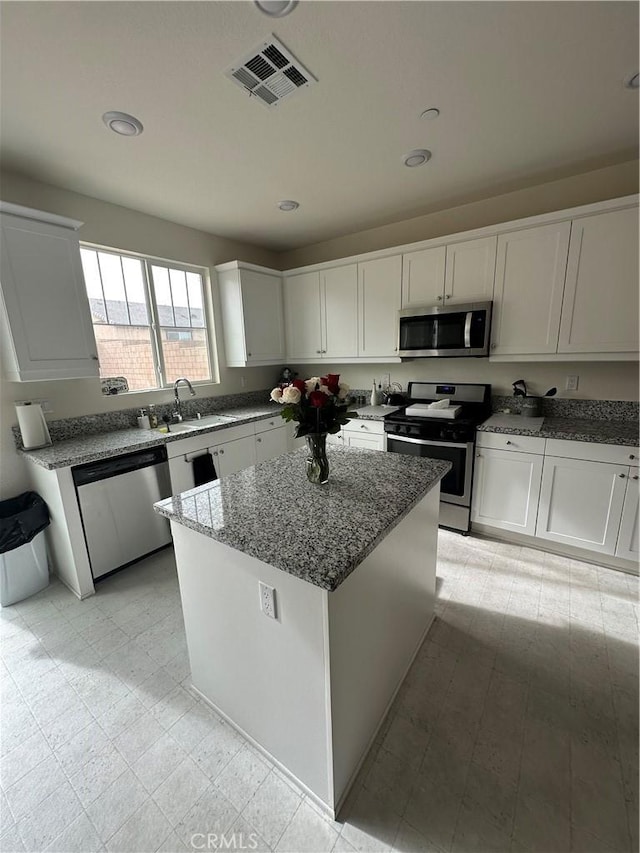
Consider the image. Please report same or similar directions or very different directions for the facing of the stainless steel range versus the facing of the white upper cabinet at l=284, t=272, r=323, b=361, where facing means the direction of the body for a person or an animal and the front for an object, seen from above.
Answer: same or similar directions

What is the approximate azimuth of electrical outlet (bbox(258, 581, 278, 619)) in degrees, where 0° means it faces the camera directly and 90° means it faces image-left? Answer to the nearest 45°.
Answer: approximately 45°

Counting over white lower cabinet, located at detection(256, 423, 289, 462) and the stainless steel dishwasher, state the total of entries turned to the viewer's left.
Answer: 0

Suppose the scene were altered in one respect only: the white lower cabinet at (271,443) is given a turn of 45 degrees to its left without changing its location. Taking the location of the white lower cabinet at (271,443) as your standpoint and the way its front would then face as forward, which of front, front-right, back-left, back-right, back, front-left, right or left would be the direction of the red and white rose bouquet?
right

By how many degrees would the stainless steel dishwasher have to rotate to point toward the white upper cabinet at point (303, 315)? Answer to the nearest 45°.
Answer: approximately 45° to its left

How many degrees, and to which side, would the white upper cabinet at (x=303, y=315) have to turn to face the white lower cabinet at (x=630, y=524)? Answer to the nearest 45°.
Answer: approximately 90° to its left

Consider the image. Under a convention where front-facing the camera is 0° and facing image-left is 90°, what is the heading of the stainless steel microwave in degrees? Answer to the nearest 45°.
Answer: approximately 45°

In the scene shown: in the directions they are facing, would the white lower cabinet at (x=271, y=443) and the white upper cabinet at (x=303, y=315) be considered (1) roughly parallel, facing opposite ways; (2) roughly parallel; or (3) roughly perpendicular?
roughly perpendicular

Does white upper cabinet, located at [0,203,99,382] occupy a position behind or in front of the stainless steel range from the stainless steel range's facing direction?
in front

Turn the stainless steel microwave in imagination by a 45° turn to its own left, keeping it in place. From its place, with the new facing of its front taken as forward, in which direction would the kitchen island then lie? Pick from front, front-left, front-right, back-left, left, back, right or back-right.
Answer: front

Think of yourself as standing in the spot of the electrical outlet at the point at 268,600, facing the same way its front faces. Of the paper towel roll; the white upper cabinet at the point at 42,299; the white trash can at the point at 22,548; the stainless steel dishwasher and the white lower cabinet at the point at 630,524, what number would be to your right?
4

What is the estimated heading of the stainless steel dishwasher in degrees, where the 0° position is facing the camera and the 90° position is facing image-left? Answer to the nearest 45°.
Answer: approximately 315°
